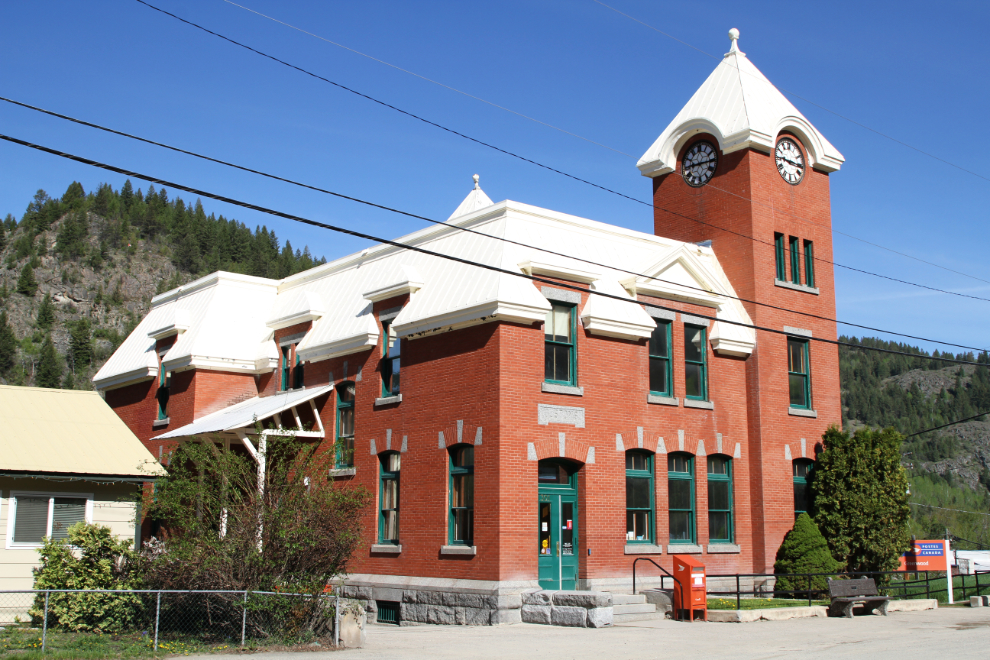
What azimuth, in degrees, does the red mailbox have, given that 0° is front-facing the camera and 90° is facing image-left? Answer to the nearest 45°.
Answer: approximately 315°

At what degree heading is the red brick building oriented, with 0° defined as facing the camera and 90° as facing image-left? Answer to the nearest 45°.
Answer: approximately 315°

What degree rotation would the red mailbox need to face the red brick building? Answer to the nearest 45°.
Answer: approximately 180°

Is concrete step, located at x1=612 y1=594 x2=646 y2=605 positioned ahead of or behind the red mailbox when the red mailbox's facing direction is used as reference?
behind

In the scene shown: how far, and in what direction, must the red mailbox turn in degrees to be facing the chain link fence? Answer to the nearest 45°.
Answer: approximately 90° to its right

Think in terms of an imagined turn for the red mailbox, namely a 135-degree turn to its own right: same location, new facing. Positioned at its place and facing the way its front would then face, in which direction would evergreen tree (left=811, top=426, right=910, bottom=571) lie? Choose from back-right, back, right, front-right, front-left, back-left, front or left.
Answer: back-right
